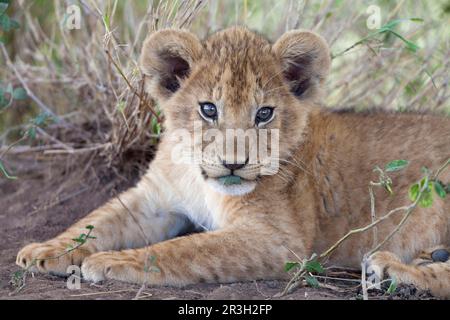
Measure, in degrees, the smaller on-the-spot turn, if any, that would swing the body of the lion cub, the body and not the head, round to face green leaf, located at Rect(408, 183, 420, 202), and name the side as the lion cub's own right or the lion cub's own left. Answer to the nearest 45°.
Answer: approximately 90° to the lion cub's own left

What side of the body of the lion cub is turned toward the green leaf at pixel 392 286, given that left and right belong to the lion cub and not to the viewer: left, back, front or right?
left

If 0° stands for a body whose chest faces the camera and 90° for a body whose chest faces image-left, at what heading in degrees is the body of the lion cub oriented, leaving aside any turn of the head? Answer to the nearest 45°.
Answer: approximately 45°

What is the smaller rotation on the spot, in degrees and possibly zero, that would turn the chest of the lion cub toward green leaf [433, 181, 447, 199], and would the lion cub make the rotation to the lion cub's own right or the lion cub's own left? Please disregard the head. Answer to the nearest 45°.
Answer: approximately 90° to the lion cub's own left
